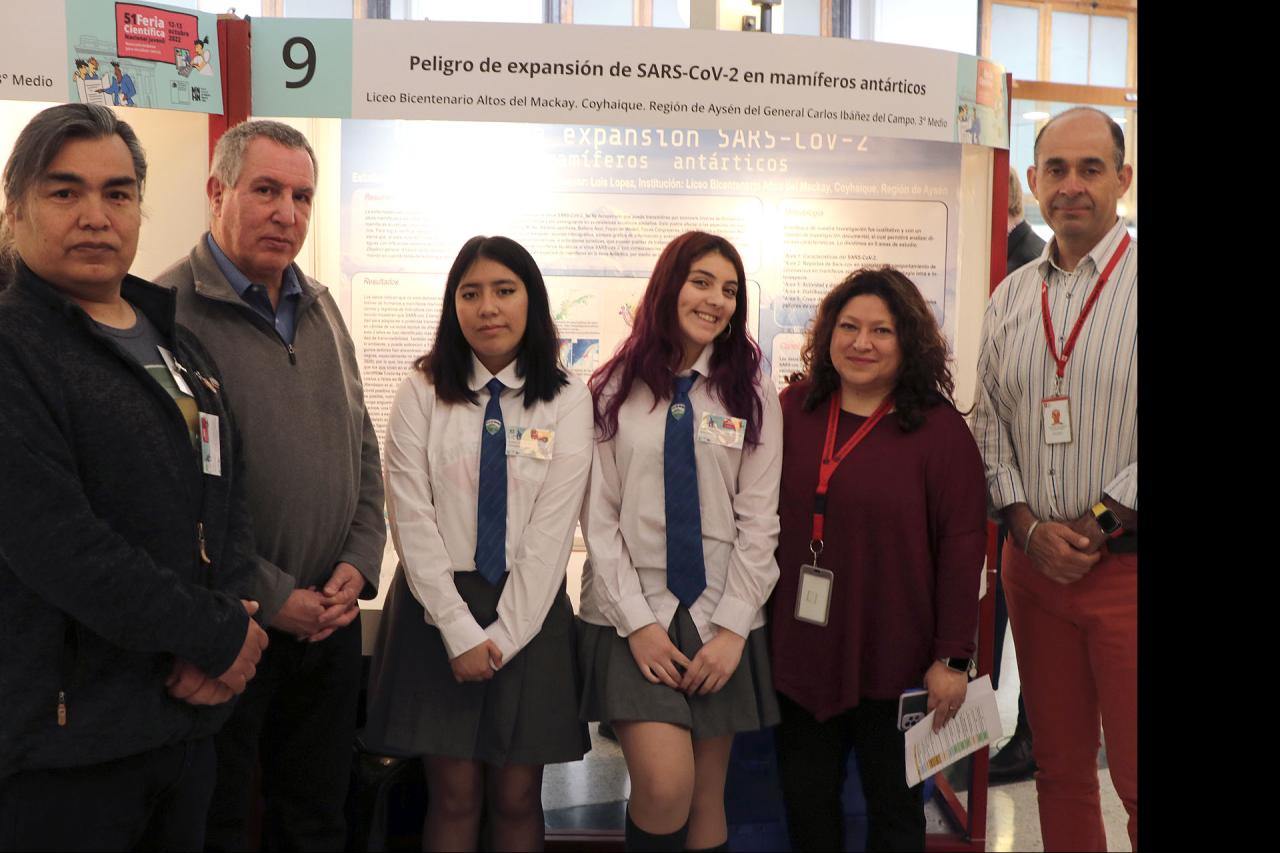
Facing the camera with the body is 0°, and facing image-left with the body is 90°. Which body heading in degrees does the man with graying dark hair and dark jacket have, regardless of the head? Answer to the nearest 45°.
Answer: approximately 315°

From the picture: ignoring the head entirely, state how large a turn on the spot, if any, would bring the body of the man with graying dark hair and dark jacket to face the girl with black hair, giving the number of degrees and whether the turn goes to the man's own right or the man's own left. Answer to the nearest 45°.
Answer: approximately 90° to the man's own left

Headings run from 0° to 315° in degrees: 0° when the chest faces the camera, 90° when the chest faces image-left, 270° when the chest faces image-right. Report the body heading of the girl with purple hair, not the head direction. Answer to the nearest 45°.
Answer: approximately 0°

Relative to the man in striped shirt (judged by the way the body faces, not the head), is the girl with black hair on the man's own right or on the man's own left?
on the man's own right
